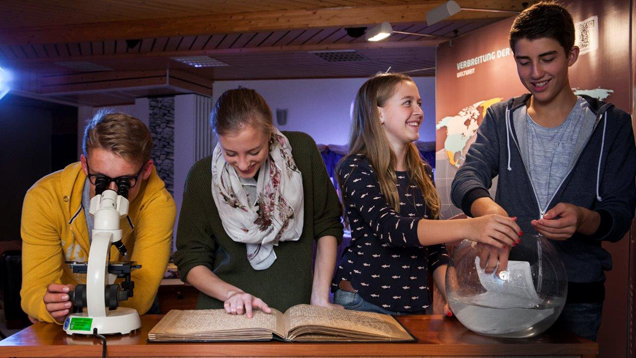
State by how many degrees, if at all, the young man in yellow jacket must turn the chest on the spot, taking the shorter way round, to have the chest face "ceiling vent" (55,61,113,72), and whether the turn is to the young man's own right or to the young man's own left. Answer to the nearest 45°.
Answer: approximately 180°

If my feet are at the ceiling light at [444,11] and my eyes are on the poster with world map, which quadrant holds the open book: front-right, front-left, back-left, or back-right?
back-right

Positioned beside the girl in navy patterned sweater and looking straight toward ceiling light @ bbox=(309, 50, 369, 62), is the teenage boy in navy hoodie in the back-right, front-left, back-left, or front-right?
back-right

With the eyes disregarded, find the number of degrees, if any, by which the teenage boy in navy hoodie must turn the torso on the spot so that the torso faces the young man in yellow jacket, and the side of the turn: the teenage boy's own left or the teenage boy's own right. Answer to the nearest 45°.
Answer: approximately 45° to the teenage boy's own right

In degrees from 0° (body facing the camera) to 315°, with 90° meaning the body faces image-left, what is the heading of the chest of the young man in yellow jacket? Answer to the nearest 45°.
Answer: approximately 0°

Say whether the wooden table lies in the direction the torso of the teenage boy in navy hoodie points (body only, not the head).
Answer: yes

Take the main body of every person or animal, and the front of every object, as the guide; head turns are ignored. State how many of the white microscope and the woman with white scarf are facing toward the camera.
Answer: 1

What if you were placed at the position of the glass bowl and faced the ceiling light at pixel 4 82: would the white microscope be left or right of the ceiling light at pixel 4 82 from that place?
left

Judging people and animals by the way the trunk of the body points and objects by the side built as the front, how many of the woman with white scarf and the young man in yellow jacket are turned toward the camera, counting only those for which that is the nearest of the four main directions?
2

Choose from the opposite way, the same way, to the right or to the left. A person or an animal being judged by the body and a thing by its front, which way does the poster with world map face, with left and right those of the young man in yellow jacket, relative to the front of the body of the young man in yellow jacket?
to the right

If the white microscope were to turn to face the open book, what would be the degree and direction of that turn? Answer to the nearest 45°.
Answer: approximately 90° to its right

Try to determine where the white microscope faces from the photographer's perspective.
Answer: facing away from the viewer and to the right of the viewer
